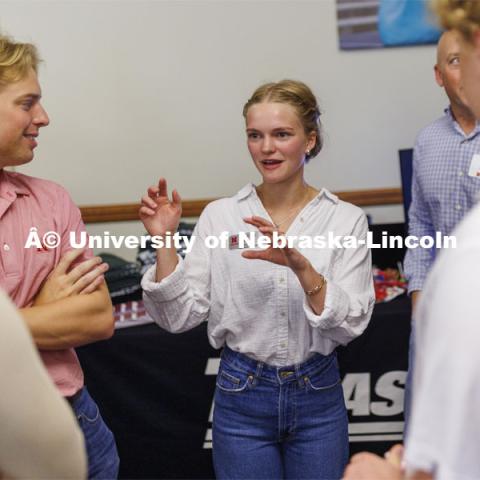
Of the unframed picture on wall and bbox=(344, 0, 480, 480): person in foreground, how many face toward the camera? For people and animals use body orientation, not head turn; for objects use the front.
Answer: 1

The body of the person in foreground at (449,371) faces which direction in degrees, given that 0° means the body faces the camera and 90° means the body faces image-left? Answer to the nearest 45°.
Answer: approximately 135°

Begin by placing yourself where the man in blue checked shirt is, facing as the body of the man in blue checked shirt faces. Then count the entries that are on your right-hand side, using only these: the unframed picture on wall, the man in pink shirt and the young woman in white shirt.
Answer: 2

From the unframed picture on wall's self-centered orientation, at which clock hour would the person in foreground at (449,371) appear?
The person in foreground is roughly at 12 o'clock from the unframed picture on wall.

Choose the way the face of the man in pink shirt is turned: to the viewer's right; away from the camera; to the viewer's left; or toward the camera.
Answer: to the viewer's right

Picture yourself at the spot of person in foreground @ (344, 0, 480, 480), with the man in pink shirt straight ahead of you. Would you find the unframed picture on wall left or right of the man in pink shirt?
right

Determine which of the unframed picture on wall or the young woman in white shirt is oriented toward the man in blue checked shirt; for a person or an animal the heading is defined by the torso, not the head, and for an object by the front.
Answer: the unframed picture on wall

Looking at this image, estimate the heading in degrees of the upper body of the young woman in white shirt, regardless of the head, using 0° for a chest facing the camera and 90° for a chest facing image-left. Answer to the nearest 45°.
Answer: approximately 0°

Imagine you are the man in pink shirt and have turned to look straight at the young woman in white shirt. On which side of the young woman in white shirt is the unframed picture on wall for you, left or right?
left

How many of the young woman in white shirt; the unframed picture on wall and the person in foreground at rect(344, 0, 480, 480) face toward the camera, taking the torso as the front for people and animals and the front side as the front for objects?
2
